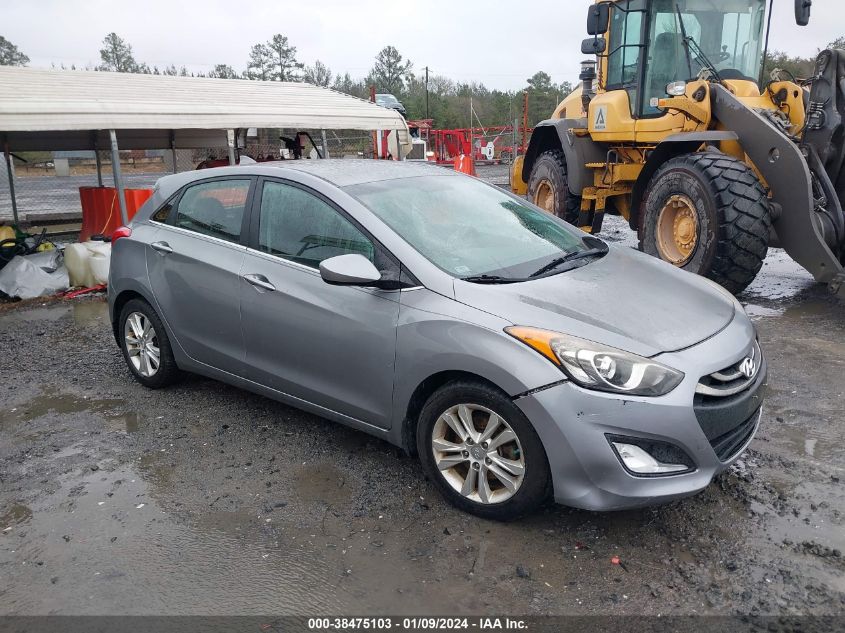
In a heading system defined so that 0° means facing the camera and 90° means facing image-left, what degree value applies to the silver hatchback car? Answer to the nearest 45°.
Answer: approximately 315°

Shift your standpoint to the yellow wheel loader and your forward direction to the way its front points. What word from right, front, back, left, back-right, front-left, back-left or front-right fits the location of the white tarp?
back-right

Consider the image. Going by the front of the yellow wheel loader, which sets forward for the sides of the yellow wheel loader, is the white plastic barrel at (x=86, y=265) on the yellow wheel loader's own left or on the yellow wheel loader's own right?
on the yellow wheel loader's own right

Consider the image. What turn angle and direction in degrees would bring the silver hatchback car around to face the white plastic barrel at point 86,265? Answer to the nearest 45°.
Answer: approximately 180°

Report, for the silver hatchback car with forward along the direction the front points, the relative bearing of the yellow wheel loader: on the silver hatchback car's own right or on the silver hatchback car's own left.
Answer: on the silver hatchback car's own left

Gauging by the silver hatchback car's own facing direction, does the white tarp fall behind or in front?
behind

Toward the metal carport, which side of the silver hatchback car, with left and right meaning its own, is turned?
back

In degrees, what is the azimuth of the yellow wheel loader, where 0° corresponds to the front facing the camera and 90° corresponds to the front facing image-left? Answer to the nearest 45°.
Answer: approximately 315°

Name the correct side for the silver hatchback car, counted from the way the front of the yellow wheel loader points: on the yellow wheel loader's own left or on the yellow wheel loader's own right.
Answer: on the yellow wheel loader's own right

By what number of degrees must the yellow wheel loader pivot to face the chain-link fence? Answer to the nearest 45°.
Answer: approximately 180°

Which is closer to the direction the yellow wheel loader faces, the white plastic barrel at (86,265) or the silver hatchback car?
the silver hatchback car
